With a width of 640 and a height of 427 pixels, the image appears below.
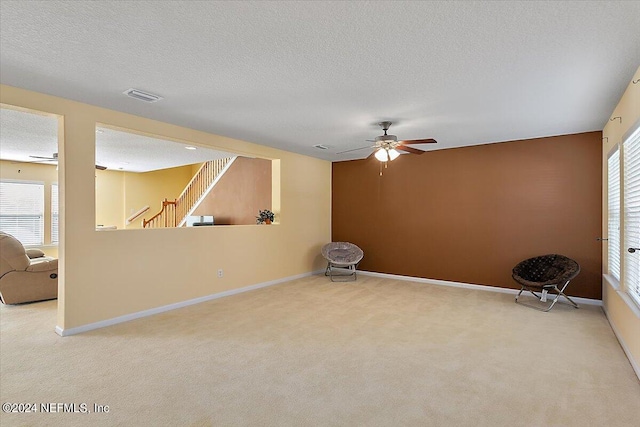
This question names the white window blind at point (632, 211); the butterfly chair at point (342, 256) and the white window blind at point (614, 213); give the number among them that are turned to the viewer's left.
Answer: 2

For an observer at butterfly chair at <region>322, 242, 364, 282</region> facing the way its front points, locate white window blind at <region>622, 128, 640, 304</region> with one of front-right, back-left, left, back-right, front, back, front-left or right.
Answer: front-left

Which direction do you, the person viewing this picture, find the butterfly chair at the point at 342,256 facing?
facing the viewer

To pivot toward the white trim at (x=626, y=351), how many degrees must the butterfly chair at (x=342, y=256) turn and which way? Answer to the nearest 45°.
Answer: approximately 45° to its left

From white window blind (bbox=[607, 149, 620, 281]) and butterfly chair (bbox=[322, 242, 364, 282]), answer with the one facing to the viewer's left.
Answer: the white window blind

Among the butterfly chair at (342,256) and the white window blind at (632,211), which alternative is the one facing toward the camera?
the butterfly chair

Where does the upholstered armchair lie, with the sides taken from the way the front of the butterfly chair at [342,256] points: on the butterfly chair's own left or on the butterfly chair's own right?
on the butterfly chair's own right

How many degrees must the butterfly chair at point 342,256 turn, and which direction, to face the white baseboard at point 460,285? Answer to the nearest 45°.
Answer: approximately 90° to its left

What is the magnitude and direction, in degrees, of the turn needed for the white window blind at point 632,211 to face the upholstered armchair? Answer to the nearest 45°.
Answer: approximately 45° to its left

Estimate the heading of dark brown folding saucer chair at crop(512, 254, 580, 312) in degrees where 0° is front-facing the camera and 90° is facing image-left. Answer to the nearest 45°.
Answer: approximately 45°

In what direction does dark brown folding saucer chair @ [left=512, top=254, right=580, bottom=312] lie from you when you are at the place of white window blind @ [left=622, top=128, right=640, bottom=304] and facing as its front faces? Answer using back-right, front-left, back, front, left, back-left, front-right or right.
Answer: front-right

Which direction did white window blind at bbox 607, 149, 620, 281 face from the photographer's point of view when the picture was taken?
facing to the left of the viewer

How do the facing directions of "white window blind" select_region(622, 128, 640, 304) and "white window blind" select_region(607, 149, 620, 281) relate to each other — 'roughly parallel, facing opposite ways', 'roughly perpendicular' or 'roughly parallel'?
roughly parallel

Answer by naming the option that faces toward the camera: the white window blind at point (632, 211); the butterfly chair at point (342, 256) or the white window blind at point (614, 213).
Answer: the butterfly chair

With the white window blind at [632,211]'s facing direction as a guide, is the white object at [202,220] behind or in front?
in front

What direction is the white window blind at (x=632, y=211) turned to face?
to the viewer's left
